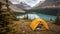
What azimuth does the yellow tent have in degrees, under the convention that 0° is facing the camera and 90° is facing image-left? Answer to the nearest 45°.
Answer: approximately 0°

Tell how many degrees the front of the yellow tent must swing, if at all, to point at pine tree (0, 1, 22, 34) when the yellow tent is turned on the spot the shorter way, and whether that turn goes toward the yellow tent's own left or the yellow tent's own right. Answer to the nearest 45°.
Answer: approximately 90° to the yellow tent's own right
